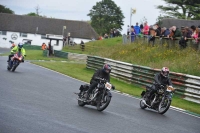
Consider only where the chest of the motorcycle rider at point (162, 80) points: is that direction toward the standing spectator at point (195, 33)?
no

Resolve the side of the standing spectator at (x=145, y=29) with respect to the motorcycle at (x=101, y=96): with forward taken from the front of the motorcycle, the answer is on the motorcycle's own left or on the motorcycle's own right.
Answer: on the motorcycle's own left

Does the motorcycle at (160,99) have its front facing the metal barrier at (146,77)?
no

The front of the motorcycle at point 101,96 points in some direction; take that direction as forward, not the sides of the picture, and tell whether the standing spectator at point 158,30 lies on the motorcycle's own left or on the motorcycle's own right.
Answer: on the motorcycle's own left

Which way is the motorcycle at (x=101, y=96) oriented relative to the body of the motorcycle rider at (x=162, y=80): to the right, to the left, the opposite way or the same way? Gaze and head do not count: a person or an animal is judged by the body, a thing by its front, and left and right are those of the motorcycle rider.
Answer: the same way

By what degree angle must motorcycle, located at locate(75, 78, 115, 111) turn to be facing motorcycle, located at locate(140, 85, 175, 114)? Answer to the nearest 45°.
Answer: approximately 90° to its left

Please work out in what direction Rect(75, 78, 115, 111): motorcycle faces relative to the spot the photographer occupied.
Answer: facing the viewer and to the right of the viewer

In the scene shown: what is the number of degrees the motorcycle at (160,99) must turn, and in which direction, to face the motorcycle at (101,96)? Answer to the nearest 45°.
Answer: approximately 90° to its right

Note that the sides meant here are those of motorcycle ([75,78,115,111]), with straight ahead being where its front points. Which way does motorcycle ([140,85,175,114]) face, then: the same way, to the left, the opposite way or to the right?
the same way

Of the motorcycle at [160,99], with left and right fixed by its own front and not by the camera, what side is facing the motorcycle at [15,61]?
back

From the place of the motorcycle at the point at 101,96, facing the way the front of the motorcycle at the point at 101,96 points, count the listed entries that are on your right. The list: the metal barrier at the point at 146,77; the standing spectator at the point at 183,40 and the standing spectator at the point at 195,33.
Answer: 0
